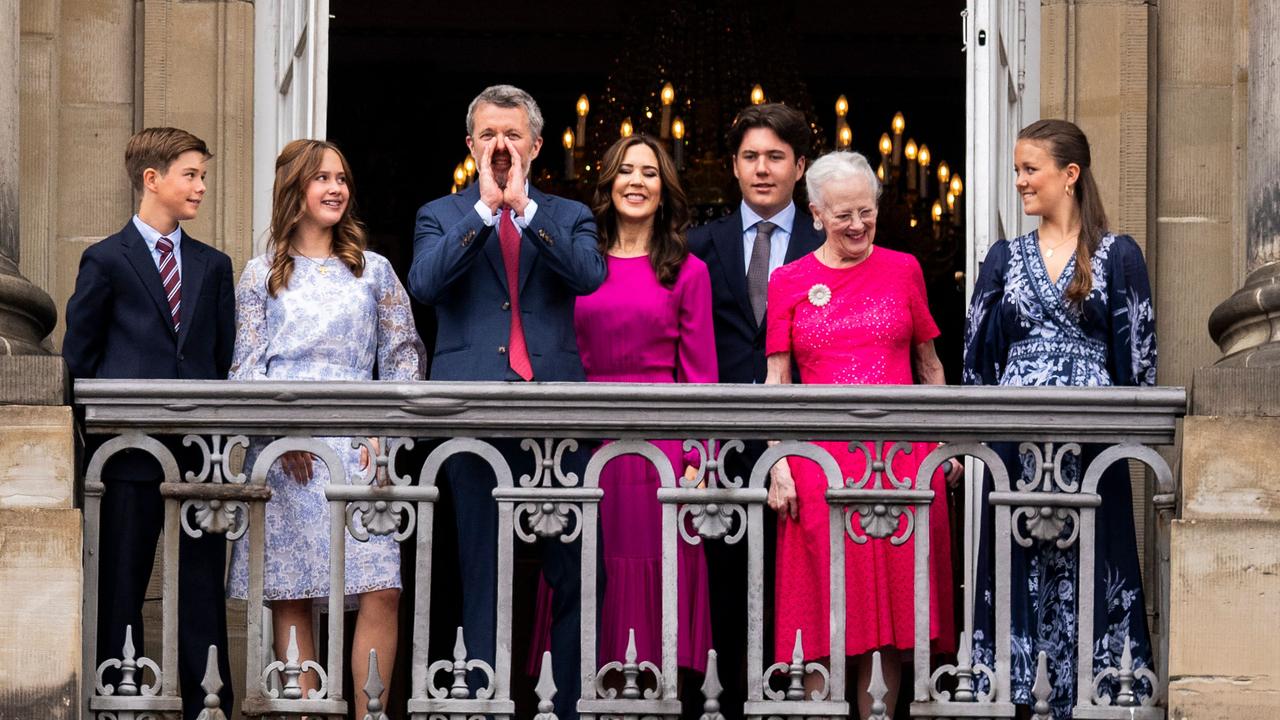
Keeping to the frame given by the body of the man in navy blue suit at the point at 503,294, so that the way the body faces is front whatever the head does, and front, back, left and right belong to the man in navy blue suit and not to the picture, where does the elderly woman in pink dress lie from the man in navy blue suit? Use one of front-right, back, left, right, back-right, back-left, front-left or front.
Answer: left

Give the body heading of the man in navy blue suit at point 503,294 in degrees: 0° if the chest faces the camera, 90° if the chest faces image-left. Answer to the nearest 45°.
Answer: approximately 0°

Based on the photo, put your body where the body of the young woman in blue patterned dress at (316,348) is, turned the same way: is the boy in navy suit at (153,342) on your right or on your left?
on your right

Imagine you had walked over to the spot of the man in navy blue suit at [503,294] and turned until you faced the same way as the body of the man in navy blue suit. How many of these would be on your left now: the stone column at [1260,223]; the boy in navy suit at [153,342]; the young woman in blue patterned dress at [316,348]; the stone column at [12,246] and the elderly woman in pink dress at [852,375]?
2

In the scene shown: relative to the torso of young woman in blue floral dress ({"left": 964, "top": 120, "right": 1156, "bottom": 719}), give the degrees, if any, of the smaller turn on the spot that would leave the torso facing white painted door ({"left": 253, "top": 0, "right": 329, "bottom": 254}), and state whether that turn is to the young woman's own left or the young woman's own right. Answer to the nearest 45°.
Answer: approximately 135° to the young woman's own right

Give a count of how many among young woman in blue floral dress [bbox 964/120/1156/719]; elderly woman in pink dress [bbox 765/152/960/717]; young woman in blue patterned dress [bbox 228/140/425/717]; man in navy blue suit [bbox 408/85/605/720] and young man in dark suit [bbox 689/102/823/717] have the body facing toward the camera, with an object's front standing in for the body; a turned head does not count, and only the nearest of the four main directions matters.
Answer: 5

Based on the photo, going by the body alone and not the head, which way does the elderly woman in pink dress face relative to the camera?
toward the camera

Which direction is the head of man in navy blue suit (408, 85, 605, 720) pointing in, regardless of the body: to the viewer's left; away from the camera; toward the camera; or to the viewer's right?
toward the camera

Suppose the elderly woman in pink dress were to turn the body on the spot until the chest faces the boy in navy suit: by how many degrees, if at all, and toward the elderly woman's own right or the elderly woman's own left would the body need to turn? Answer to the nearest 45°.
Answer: approximately 90° to the elderly woman's own right

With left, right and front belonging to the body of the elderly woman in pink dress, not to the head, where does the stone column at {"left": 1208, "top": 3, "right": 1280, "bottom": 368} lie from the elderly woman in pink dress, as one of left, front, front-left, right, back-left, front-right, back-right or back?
left

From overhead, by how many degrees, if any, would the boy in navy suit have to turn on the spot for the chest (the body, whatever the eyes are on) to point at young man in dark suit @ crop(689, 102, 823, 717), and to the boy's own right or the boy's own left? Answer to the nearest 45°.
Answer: approximately 45° to the boy's own left

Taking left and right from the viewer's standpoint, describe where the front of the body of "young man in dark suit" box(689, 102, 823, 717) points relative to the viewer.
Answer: facing the viewer

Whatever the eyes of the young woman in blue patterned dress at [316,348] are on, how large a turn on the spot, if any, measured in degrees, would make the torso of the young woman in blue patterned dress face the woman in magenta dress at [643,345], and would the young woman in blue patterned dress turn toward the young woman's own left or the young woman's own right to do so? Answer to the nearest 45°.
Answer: approximately 90° to the young woman's own left

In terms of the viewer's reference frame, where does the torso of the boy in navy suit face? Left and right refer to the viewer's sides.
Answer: facing the viewer and to the right of the viewer

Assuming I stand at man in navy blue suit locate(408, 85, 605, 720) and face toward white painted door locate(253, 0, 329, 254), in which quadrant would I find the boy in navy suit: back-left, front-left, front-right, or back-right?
front-left

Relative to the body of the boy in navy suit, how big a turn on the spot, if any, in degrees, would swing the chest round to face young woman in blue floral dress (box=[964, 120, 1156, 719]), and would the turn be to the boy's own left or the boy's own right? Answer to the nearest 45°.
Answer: approximately 45° to the boy's own left

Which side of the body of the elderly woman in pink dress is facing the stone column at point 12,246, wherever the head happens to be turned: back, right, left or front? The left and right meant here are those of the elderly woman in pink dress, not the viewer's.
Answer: right

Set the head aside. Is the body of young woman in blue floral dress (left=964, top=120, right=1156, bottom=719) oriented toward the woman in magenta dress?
no

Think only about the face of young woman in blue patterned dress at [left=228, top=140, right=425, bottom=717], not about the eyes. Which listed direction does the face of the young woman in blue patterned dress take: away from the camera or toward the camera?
toward the camera

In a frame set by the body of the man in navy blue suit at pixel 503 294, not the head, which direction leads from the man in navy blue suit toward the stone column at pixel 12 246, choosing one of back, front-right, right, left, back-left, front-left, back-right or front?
right

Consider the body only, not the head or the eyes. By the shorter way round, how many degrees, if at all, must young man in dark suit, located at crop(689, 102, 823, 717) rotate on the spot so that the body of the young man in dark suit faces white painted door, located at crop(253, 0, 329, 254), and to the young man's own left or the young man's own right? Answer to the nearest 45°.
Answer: approximately 135° to the young man's own right

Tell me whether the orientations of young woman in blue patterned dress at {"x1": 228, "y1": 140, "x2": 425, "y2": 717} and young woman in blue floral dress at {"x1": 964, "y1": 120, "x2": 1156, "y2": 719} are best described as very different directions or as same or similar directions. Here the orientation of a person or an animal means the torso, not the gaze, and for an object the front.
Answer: same or similar directions

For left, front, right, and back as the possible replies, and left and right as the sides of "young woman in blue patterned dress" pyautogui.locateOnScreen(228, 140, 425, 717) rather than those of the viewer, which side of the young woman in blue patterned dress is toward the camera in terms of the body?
front
